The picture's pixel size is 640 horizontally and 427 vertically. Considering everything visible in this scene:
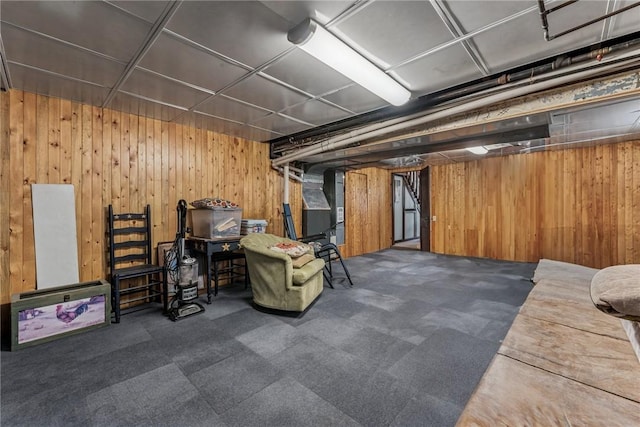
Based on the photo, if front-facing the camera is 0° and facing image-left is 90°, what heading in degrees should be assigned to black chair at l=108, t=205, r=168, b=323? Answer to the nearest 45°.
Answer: approximately 315°

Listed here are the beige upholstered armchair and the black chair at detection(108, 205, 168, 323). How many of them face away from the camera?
0

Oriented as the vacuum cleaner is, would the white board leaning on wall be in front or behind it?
behind

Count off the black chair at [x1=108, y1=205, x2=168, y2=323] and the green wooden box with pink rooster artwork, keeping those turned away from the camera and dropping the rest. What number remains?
0

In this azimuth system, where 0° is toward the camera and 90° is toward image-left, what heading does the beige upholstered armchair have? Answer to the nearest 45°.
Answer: approximately 315°

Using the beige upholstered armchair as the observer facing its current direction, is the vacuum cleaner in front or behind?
behind

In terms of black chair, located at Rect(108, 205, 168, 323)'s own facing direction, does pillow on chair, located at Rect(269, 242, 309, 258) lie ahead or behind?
ahead

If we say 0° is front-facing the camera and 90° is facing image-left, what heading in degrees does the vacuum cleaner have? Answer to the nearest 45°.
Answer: approximately 315°
